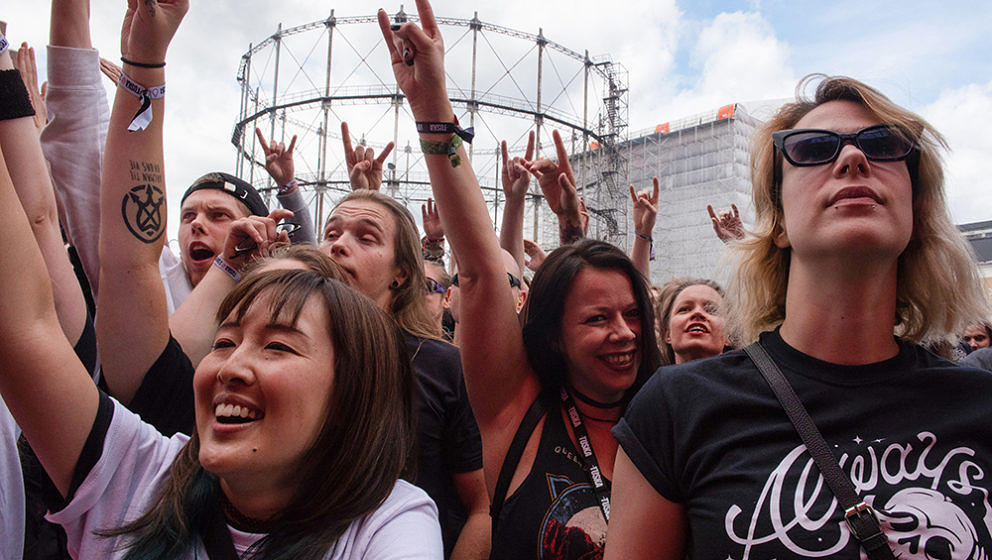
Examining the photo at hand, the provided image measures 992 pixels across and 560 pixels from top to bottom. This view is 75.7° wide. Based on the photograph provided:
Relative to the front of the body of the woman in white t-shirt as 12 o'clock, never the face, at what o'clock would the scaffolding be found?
The scaffolding is roughly at 6 o'clock from the woman in white t-shirt.

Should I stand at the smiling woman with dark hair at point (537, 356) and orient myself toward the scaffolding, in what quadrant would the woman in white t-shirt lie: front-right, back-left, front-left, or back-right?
back-left

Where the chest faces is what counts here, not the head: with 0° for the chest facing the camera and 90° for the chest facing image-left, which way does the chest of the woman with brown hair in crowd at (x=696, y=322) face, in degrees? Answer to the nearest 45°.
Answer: approximately 0°

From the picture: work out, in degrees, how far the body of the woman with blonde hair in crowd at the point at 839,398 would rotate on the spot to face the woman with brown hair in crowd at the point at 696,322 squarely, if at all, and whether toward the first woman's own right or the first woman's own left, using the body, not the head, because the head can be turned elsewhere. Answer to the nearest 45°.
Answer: approximately 180°

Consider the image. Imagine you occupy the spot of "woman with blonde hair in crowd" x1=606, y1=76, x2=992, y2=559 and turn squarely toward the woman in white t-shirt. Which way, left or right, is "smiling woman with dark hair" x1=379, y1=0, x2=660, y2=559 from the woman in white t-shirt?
right

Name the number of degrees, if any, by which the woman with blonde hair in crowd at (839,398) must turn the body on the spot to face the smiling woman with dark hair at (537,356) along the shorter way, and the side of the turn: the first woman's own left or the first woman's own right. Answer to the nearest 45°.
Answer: approximately 90° to the first woman's own right

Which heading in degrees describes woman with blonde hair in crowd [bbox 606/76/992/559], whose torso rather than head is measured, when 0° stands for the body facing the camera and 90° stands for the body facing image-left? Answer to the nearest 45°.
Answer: approximately 0°

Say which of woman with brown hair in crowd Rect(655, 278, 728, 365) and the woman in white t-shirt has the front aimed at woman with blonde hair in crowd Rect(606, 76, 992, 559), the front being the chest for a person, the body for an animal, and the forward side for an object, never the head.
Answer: woman with brown hair in crowd Rect(655, 278, 728, 365)

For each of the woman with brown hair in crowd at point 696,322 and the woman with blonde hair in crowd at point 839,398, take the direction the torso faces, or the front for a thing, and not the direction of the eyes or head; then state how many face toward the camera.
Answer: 2

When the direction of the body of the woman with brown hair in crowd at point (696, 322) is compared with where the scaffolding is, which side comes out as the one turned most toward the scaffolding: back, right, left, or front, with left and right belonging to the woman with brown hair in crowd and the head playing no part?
back

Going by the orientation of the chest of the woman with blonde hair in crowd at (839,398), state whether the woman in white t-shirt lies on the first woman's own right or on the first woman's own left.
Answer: on the first woman's own right
